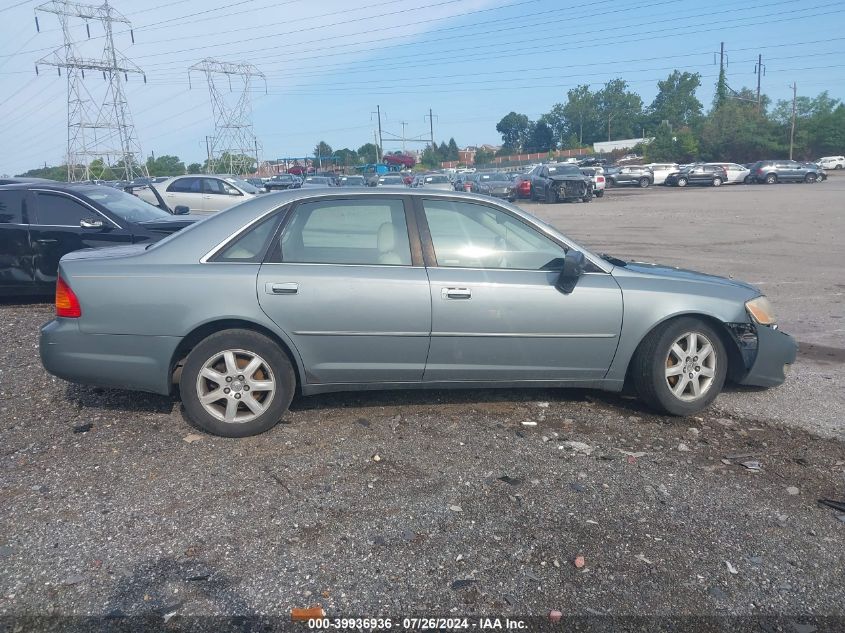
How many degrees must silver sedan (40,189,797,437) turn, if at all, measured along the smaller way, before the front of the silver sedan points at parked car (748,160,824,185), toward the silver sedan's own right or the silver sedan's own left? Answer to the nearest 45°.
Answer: approximately 45° to the silver sedan's own left

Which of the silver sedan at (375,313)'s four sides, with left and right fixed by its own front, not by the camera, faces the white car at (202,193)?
left

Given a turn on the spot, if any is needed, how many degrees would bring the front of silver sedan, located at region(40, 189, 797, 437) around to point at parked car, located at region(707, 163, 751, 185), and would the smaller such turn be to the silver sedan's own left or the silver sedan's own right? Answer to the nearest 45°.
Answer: approximately 45° to the silver sedan's own left

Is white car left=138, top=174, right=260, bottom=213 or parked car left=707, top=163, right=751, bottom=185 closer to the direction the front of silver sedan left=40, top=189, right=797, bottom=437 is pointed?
the parked car

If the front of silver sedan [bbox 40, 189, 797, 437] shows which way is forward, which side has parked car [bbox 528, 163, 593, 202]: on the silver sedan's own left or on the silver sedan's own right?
on the silver sedan's own left

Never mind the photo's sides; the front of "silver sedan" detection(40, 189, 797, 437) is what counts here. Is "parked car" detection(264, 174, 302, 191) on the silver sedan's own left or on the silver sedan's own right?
on the silver sedan's own left

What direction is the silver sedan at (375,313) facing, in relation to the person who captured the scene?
facing to the right of the viewer

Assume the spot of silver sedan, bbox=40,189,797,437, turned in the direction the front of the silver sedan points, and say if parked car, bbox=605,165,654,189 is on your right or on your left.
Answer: on your left

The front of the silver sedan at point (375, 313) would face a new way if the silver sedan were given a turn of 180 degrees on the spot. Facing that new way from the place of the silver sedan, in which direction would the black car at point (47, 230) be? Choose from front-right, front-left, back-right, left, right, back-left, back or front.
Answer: front-right
